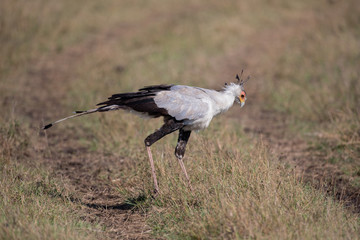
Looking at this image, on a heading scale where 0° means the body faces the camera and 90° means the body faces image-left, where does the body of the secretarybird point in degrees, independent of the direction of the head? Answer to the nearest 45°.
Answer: approximately 270°
